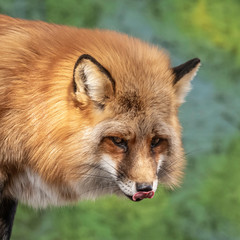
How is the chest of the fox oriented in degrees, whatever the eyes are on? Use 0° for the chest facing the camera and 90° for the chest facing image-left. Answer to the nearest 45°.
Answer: approximately 315°
